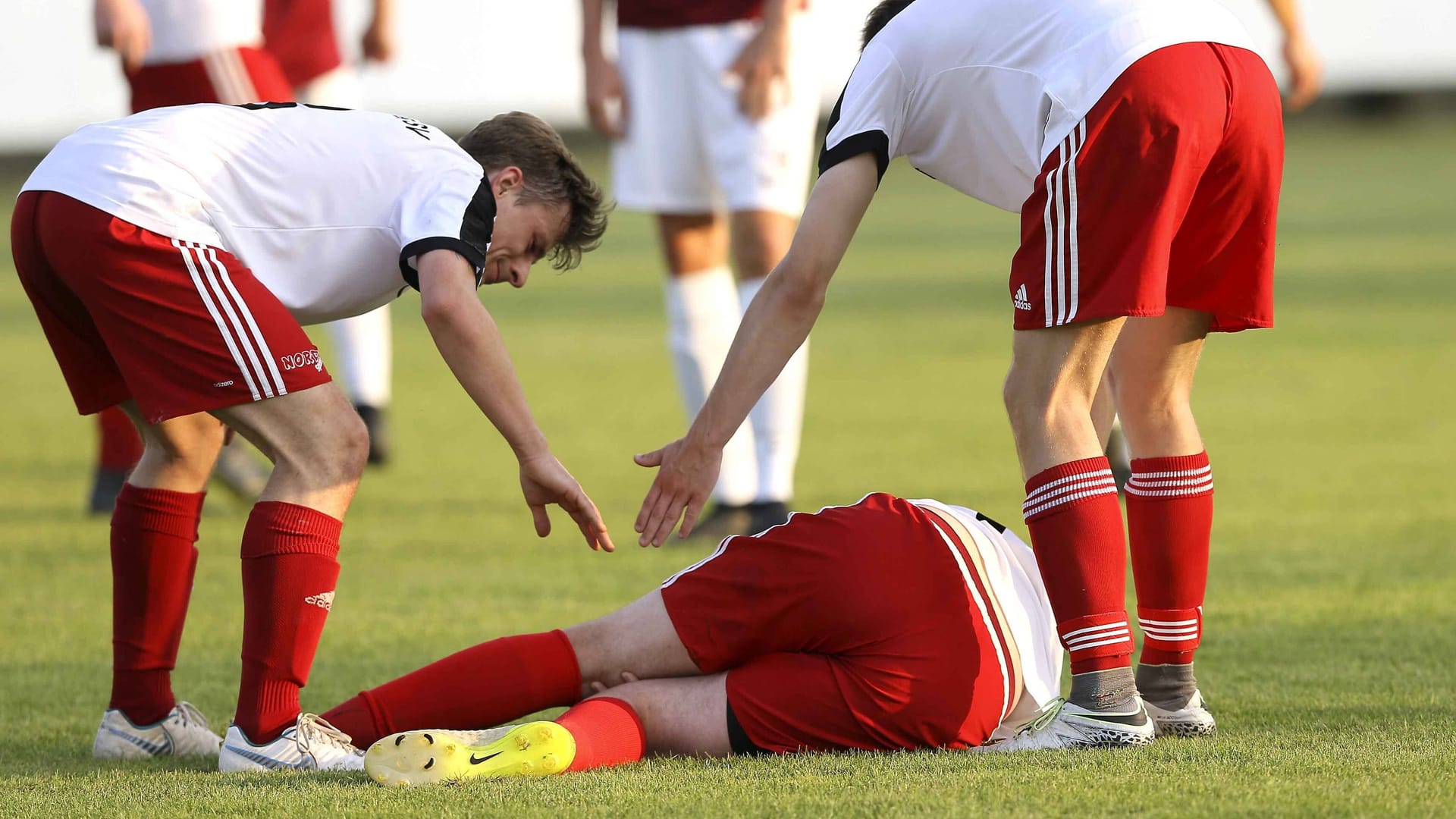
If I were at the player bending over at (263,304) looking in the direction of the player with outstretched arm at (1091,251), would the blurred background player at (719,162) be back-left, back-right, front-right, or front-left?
front-left

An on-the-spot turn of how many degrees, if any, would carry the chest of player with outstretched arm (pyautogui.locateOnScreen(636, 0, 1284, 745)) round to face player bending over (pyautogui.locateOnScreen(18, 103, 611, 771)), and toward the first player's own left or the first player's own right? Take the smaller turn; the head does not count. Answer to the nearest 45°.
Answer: approximately 45° to the first player's own left

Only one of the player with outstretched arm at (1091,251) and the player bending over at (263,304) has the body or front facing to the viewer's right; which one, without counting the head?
the player bending over

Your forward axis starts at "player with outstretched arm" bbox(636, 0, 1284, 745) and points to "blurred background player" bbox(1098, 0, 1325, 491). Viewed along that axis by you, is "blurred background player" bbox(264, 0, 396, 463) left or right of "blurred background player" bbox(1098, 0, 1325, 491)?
left

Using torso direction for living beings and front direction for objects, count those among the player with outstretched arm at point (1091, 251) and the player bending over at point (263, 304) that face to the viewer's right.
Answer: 1

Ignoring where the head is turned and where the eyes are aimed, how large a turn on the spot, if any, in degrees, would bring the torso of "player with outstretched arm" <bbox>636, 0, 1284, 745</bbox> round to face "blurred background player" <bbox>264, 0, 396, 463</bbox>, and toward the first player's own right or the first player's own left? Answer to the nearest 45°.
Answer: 0° — they already face them

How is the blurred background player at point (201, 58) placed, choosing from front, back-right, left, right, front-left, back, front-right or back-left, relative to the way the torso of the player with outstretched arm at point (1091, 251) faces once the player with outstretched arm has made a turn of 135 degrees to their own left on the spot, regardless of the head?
back-right

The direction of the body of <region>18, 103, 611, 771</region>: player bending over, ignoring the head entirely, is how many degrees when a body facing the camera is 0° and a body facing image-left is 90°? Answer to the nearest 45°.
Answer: approximately 270°

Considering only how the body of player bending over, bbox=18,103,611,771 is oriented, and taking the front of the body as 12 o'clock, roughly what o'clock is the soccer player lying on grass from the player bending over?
The soccer player lying on grass is roughly at 1 o'clock from the player bending over.

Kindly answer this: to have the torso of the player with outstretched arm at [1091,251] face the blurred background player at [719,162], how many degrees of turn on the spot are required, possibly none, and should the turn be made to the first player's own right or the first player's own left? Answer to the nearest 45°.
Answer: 0° — they already face them

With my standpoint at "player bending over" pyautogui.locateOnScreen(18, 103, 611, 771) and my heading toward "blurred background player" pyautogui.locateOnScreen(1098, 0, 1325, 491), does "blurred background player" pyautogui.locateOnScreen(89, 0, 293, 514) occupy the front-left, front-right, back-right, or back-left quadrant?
front-left

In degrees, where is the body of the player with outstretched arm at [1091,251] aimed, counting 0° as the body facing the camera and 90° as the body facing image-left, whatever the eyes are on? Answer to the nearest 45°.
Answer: approximately 135°

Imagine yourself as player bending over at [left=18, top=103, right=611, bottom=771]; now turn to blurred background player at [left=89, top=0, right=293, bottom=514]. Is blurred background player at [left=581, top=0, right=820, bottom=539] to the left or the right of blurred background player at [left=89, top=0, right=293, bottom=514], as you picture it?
right
